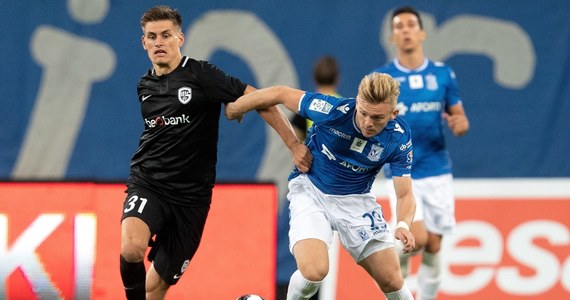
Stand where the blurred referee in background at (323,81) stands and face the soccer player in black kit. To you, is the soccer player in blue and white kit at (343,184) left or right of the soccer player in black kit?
left

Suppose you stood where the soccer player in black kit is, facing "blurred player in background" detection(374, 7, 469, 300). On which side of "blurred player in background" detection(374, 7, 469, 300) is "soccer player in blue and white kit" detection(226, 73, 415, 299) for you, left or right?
right

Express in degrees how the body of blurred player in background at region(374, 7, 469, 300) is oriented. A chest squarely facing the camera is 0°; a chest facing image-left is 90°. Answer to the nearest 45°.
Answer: approximately 0°
